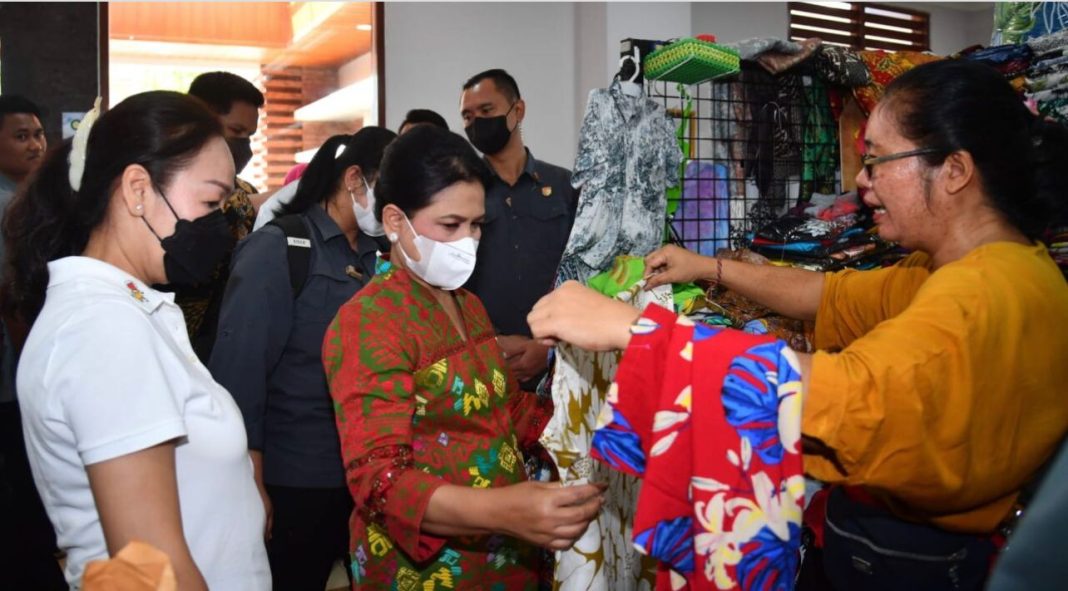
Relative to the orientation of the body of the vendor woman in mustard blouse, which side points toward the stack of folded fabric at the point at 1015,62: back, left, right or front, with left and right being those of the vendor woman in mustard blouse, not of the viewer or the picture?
right

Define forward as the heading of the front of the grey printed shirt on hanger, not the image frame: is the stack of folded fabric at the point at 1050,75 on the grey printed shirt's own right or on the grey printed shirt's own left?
on the grey printed shirt's own left

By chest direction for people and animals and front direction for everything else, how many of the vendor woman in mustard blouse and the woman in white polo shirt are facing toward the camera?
0

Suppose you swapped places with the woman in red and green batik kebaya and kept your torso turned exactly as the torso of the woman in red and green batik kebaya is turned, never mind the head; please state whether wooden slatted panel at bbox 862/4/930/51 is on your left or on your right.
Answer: on your left

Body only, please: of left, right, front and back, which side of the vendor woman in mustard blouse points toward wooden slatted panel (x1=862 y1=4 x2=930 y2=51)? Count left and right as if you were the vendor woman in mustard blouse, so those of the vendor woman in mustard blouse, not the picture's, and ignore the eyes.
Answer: right

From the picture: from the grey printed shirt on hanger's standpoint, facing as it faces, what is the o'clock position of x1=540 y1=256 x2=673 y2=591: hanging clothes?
The hanging clothes is roughly at 12 o'clock from the grey printed shirt on hanger.

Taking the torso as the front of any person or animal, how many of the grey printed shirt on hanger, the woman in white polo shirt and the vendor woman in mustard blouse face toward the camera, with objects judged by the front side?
1

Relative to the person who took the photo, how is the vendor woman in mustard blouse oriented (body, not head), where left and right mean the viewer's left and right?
facing to the left of the viewer

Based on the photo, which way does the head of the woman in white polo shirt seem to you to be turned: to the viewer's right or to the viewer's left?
to the viewer's right

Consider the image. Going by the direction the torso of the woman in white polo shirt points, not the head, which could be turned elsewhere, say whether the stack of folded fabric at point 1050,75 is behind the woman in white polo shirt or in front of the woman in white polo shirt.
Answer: in front

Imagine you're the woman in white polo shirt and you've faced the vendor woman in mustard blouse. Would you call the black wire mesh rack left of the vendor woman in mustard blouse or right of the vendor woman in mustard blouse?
left

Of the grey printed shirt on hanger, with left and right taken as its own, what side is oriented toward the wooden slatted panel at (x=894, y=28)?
back

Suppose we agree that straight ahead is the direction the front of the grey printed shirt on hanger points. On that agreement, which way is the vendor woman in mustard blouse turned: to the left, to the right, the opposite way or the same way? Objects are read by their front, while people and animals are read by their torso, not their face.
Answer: to the right

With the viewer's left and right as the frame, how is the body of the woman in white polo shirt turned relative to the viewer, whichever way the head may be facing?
facing to the right of the viewer
